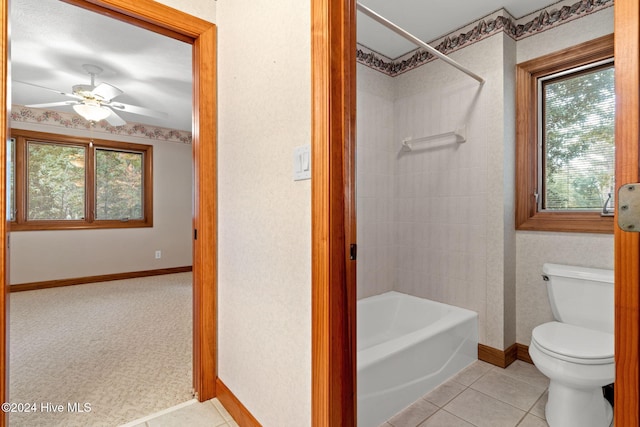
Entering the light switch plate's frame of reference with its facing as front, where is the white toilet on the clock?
The white toilet is roughly at 7 o'clock from the light switch plate.

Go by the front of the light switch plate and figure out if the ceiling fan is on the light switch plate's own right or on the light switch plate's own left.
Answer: on the light switch plate's own right

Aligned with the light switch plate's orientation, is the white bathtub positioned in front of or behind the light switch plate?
behind

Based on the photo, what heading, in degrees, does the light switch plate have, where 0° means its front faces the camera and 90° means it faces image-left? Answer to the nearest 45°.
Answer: approximately 45°

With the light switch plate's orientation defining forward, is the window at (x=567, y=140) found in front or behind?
behind
